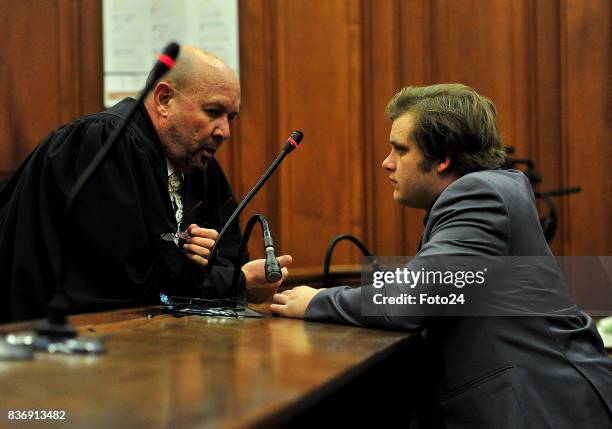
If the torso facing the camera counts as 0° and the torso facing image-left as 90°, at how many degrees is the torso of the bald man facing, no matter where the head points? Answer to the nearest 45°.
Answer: approximately 315°

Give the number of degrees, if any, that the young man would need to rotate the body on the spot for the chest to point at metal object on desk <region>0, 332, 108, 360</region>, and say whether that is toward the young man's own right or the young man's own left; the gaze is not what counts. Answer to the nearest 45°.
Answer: approximately 45° to the young man's own left

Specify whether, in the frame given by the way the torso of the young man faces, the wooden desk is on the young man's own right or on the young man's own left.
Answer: on the young man's own left

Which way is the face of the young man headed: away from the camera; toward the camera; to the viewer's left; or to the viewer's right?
to the viewer's left

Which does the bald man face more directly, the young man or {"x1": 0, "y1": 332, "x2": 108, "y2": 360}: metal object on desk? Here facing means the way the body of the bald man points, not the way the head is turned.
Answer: the young man

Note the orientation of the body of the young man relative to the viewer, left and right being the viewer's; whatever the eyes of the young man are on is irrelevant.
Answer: facing to the left of the viewer

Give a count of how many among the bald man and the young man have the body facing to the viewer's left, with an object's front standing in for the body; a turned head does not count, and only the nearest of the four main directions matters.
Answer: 1

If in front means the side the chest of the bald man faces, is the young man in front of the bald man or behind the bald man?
in front

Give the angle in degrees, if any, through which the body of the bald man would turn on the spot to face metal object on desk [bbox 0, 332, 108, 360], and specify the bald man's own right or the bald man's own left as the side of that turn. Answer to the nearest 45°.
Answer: approximately 45° to the bald man's own right

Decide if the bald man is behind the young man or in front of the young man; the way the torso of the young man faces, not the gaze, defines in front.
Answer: in front
